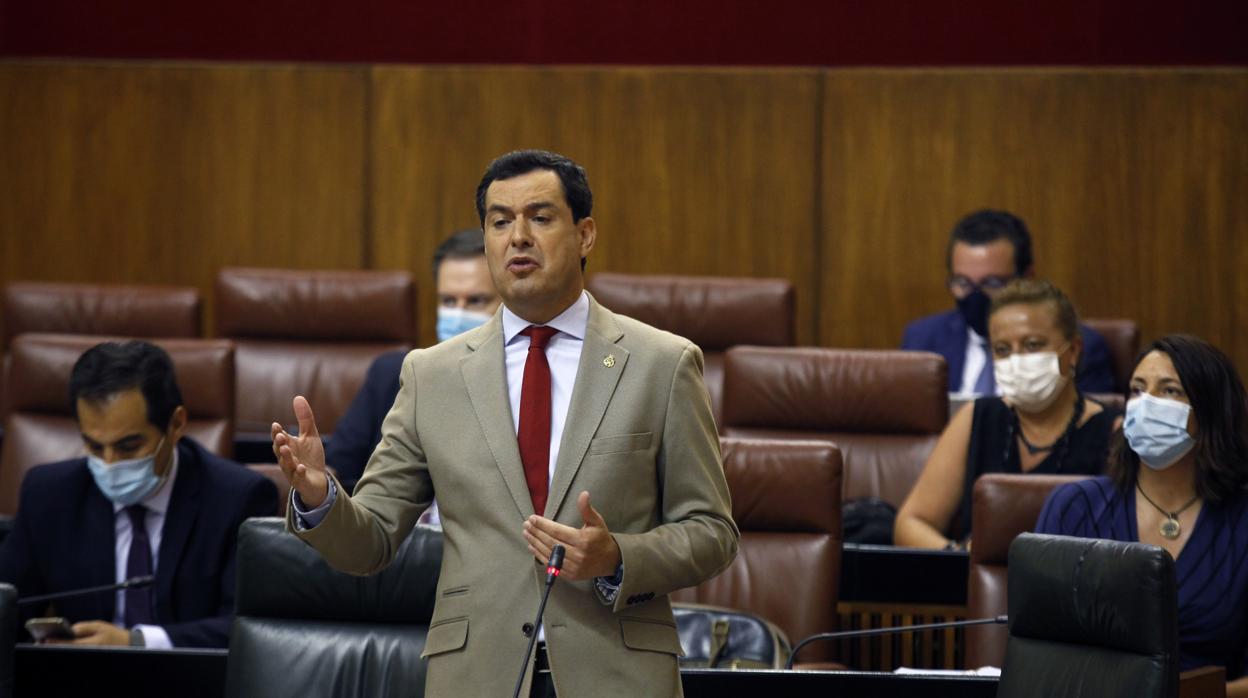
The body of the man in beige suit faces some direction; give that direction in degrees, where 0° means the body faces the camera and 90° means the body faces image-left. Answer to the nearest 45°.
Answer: approximately 0°

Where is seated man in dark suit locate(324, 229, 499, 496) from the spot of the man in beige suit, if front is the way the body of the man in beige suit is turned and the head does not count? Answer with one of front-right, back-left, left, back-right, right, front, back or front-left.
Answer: back

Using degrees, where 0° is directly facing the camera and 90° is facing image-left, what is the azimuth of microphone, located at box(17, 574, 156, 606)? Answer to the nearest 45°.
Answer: approximately 270°

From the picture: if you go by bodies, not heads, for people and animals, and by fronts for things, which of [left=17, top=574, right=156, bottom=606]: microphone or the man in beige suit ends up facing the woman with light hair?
the microphone

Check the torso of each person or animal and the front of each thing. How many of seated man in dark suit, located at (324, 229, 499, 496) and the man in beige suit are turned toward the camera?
2

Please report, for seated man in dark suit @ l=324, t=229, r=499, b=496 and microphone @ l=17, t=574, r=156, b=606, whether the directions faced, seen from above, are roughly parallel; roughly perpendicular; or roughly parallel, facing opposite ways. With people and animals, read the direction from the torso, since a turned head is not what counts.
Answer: roughly perpendicular

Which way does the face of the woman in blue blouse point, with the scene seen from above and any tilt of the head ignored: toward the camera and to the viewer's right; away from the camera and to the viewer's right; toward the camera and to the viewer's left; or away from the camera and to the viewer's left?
toward the camera and to the viewer's left

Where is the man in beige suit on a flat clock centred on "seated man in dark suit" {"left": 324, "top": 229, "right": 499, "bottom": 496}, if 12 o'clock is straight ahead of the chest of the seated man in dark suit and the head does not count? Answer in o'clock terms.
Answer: The man in beige suit is roughly at 12 o'clock from the seated man in dark suit.

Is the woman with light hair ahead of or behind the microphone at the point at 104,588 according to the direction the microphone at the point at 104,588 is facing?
ahead

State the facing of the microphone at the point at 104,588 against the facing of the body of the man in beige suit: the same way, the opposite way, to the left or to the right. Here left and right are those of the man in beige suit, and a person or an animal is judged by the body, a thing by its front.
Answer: to the left
